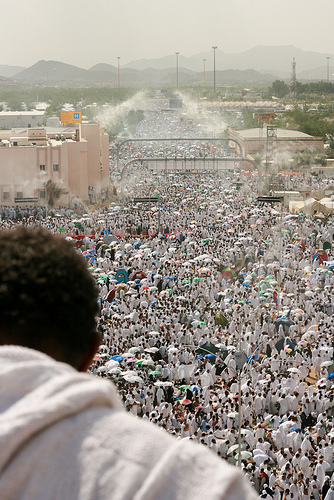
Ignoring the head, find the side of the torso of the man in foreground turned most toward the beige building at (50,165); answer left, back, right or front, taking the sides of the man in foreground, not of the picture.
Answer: front

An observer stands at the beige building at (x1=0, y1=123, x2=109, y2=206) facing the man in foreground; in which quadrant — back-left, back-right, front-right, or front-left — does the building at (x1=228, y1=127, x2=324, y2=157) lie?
back-left

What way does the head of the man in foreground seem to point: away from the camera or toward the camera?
away from the camera

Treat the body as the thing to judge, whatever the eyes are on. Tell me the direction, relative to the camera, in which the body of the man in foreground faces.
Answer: away from the camera

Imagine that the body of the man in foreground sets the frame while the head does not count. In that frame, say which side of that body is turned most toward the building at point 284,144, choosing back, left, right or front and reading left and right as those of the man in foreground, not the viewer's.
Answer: front

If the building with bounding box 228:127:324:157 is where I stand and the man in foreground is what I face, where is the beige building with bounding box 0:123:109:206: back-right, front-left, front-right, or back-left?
front-right
